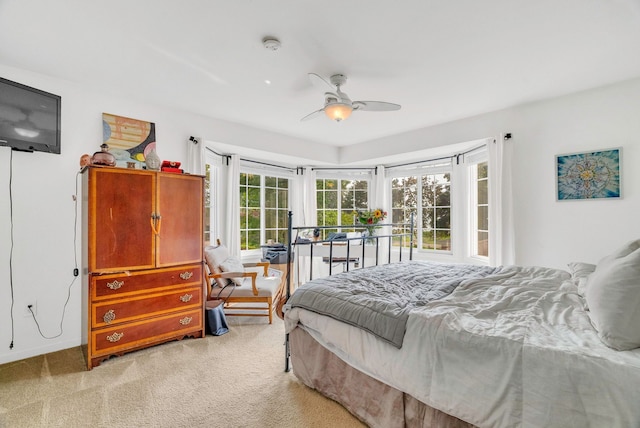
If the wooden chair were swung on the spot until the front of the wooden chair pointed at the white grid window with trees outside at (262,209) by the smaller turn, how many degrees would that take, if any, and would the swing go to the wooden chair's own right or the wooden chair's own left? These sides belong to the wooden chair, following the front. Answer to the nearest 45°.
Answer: approximately 90° to the wooden chair's own left

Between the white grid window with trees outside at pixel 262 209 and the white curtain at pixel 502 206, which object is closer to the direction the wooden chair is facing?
the white curtain

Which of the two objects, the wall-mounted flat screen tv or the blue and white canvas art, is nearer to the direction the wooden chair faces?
the blue and white canvas art

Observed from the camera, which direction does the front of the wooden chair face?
facing to the right of the viewer

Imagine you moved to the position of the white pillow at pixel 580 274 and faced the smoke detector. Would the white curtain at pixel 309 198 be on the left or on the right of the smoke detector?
right
